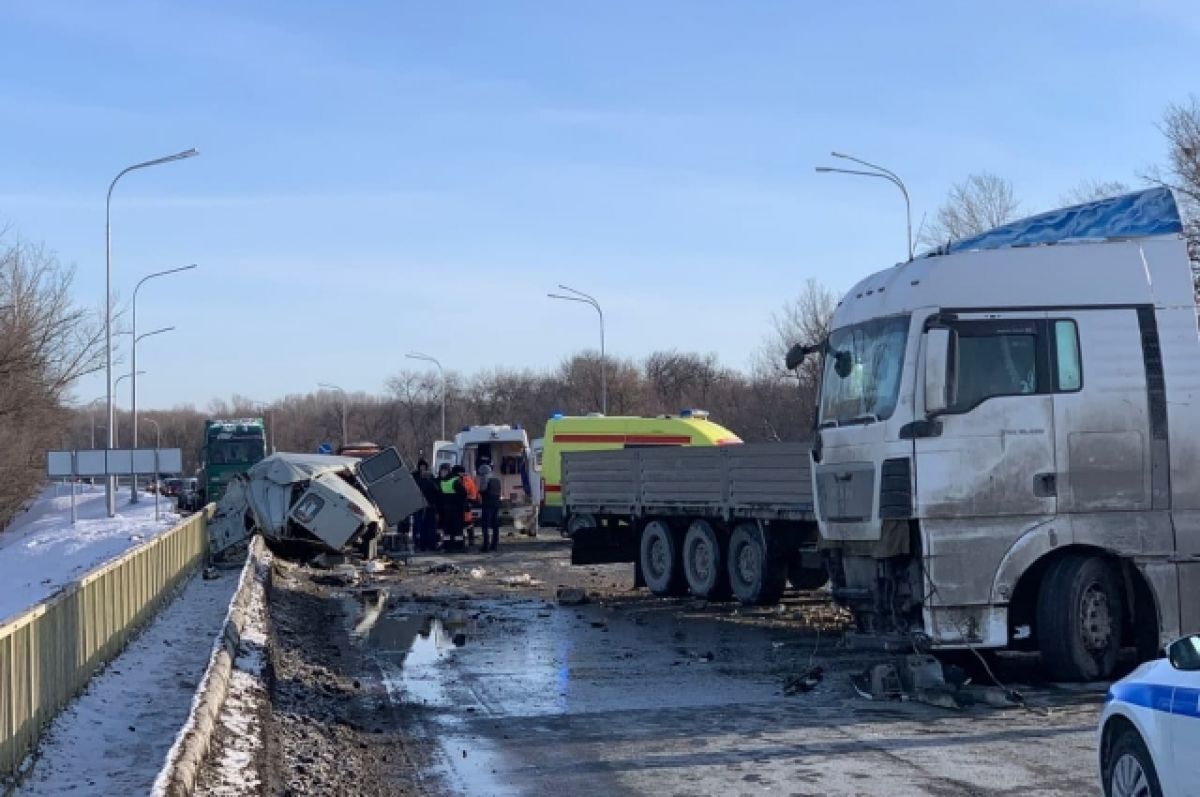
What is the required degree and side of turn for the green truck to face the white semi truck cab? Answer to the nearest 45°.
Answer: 0° — it already faces it

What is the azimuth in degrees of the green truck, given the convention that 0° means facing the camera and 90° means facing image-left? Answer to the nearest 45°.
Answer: approximately 0°

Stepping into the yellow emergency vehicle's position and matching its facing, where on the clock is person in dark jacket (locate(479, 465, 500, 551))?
The person in dark jacket is roughly at 6 o'clock from the yellow emergency vehicle.

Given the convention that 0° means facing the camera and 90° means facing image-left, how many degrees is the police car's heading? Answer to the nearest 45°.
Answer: approximately 135°

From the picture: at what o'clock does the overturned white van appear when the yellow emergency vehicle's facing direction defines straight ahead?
The overturned white van is roughly at 5 o'clock from the yellow emergency vehicle.

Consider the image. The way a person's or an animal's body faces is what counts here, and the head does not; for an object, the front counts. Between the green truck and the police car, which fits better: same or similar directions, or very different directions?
very different directions

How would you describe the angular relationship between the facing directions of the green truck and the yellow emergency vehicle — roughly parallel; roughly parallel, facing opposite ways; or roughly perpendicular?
roughly perpendicular

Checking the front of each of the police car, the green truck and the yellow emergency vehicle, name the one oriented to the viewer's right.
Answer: the yellow emergency vehicle

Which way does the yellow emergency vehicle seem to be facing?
to the viewer's right
